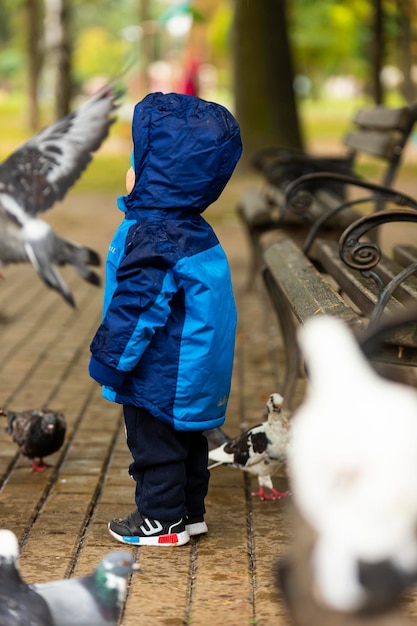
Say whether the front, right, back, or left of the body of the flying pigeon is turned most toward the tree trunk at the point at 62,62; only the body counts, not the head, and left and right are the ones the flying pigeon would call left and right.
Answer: right

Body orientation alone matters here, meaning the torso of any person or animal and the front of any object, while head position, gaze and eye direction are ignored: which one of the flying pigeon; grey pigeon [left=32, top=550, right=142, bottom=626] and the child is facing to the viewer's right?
the grey pigeon

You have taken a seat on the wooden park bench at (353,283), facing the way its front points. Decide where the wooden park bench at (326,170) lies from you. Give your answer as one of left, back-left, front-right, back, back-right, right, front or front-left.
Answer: back-right

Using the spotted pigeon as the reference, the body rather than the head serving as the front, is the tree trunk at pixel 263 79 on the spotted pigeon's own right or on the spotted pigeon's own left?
on the spotted pigeon's own left

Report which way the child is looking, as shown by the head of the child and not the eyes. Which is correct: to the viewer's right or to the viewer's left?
to the viewer's left

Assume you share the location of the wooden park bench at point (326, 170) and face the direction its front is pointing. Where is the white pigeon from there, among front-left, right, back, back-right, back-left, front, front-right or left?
front-left

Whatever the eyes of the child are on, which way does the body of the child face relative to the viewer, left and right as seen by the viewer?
facing to the left of the viewer
